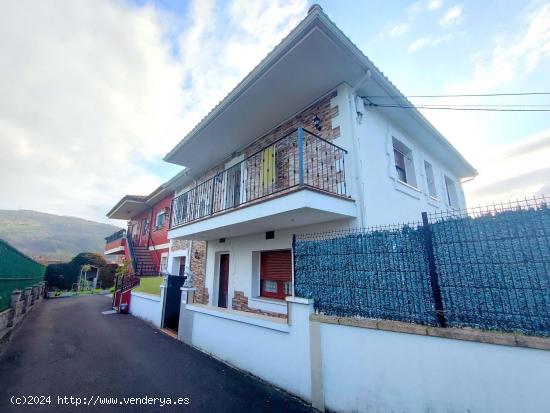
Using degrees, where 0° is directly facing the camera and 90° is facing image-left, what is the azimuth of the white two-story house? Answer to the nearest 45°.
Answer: approximately 45°

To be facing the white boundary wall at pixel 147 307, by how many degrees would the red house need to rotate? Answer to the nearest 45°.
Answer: approximately 45° to its left

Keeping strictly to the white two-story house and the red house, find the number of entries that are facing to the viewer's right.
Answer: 0

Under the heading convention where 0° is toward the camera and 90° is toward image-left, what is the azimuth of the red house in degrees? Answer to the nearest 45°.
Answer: approximately 45°

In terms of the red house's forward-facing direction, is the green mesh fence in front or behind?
in front

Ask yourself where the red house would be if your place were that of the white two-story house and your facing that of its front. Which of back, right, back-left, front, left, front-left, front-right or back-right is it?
right

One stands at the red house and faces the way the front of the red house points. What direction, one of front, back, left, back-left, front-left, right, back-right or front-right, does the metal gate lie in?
front-left

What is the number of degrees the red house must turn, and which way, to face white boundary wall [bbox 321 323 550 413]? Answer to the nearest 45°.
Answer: approximately 45° to its left
